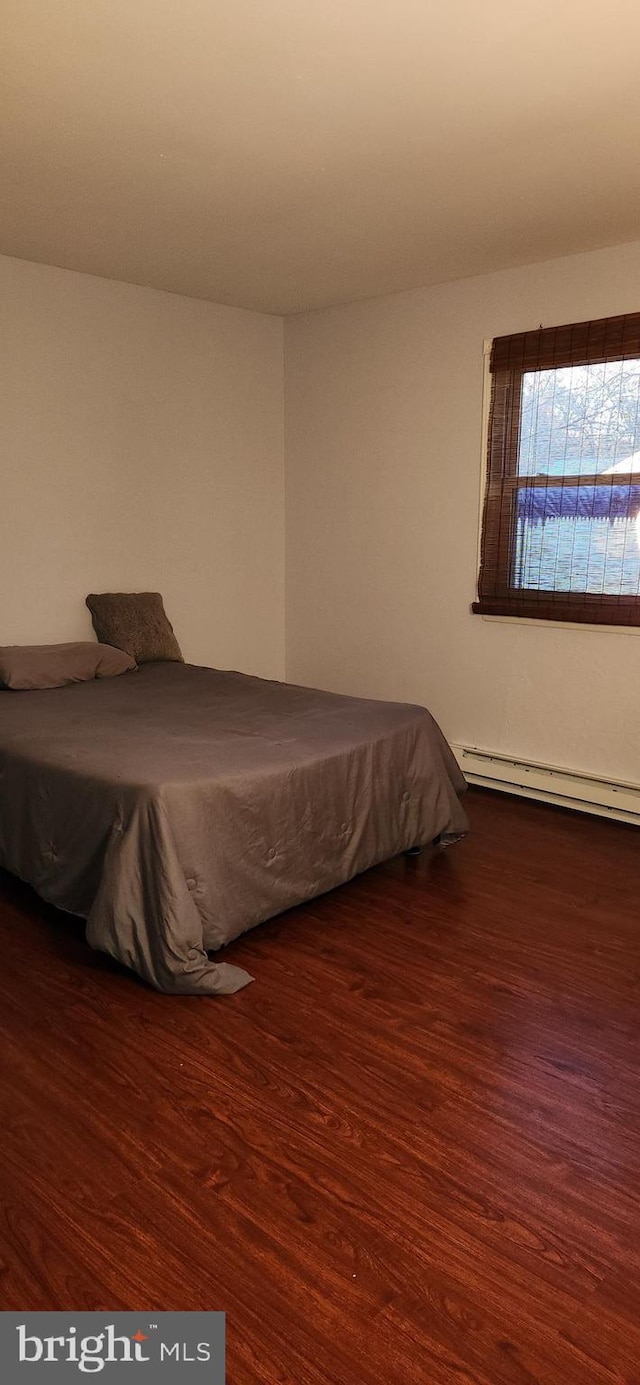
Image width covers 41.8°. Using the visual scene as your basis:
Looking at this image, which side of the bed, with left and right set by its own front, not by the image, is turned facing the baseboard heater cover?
left

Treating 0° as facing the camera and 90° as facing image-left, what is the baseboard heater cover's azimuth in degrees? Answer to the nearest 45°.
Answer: approximately 45°

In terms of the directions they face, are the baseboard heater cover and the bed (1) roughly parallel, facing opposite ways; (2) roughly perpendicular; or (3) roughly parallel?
roughly perpendicular

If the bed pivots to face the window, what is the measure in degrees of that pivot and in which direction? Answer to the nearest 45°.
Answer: approximately 90° to its left

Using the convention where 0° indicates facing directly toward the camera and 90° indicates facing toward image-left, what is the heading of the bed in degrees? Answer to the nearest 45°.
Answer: approximately 315°
